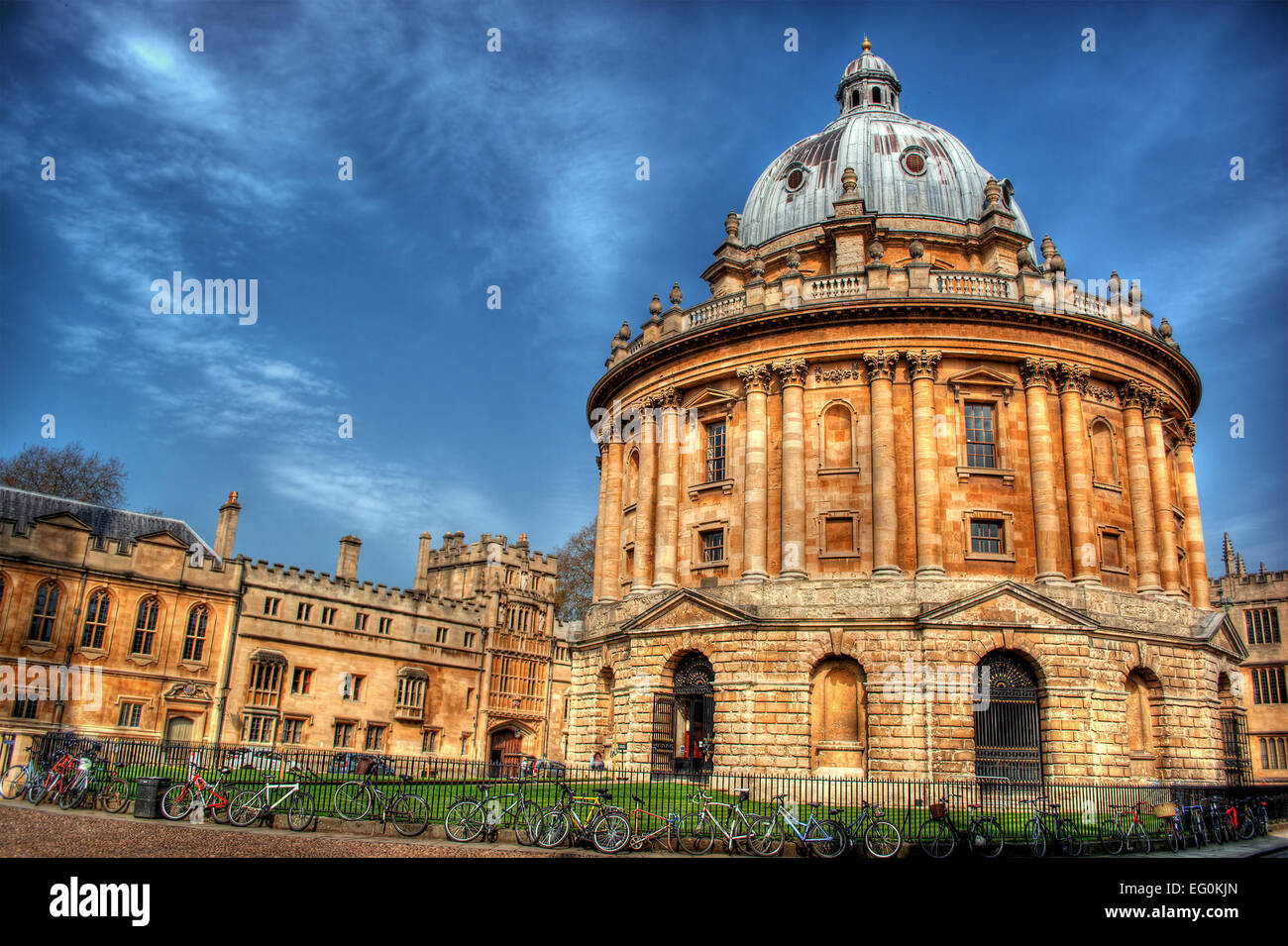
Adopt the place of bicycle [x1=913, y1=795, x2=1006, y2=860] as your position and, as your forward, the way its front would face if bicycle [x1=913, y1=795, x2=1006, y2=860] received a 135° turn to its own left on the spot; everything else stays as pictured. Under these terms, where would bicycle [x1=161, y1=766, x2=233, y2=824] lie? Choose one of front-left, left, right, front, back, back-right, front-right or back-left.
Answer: back-right

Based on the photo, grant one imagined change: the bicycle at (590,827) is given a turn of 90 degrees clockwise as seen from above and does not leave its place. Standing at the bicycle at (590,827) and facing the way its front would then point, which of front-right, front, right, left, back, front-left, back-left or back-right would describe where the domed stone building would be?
front-right

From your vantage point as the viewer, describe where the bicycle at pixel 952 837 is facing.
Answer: facing to the left of the viewer

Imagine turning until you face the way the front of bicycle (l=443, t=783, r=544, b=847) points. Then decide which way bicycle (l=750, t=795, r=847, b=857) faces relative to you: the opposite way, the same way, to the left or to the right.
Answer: the opposite way

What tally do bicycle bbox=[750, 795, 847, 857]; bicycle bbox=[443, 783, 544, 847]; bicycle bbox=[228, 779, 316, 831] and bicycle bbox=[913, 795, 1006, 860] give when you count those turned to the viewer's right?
2

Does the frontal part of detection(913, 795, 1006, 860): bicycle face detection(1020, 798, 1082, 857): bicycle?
no

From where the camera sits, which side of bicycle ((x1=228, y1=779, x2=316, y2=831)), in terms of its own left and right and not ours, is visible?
right
